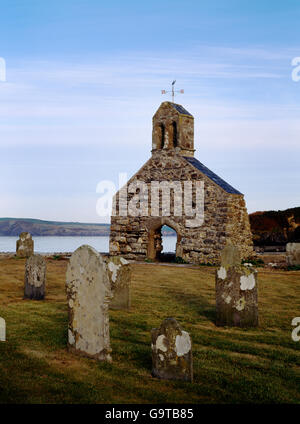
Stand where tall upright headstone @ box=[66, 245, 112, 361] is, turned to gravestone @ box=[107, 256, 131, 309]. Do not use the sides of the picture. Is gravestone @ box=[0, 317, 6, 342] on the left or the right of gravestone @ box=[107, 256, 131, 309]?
left

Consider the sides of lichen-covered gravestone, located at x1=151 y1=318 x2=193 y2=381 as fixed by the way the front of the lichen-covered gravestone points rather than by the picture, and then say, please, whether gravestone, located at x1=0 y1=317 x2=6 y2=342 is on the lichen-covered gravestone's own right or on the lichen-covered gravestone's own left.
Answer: on the lichen-covered gravestone's own right

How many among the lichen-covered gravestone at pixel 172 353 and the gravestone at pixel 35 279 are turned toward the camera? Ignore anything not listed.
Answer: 2

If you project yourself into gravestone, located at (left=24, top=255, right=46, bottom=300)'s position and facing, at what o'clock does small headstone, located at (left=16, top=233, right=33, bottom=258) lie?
The small headstone is roughly at 6 o'clock from the gravestone.

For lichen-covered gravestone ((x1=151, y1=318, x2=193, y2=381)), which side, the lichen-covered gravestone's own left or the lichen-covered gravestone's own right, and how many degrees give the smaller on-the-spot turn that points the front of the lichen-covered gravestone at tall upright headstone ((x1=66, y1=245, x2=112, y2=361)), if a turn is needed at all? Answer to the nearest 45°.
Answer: approximately 135° to the lichen-covered gravestone's own right

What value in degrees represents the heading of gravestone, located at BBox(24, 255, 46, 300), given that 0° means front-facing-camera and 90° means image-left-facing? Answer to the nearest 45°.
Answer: approximately 0°

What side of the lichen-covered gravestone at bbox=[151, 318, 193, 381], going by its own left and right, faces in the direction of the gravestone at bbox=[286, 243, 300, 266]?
back

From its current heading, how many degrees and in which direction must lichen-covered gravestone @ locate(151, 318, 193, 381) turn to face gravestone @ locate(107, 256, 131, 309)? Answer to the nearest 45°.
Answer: approximately 180°

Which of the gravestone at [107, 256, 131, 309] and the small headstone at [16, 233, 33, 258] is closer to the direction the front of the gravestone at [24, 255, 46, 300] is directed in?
the gravestone
